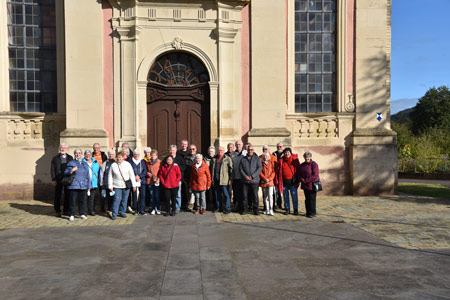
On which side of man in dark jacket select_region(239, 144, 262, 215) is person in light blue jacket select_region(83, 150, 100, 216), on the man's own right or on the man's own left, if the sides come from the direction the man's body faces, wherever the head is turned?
on the man's own right

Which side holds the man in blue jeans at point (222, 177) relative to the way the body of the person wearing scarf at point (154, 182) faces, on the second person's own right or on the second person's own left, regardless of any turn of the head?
on the second person's own left

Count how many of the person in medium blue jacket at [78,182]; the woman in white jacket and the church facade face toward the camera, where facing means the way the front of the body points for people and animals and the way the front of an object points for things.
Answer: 3

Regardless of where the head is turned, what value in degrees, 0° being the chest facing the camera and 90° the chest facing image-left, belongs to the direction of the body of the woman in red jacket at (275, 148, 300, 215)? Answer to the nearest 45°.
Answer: approximately 0°

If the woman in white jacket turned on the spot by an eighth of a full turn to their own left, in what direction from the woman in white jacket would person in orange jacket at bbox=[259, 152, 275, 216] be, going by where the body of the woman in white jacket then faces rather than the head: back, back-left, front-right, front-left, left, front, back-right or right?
front-left

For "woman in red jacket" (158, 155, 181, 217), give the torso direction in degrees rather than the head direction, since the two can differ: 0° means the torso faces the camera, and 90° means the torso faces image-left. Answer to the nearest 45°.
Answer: approximately 0°
